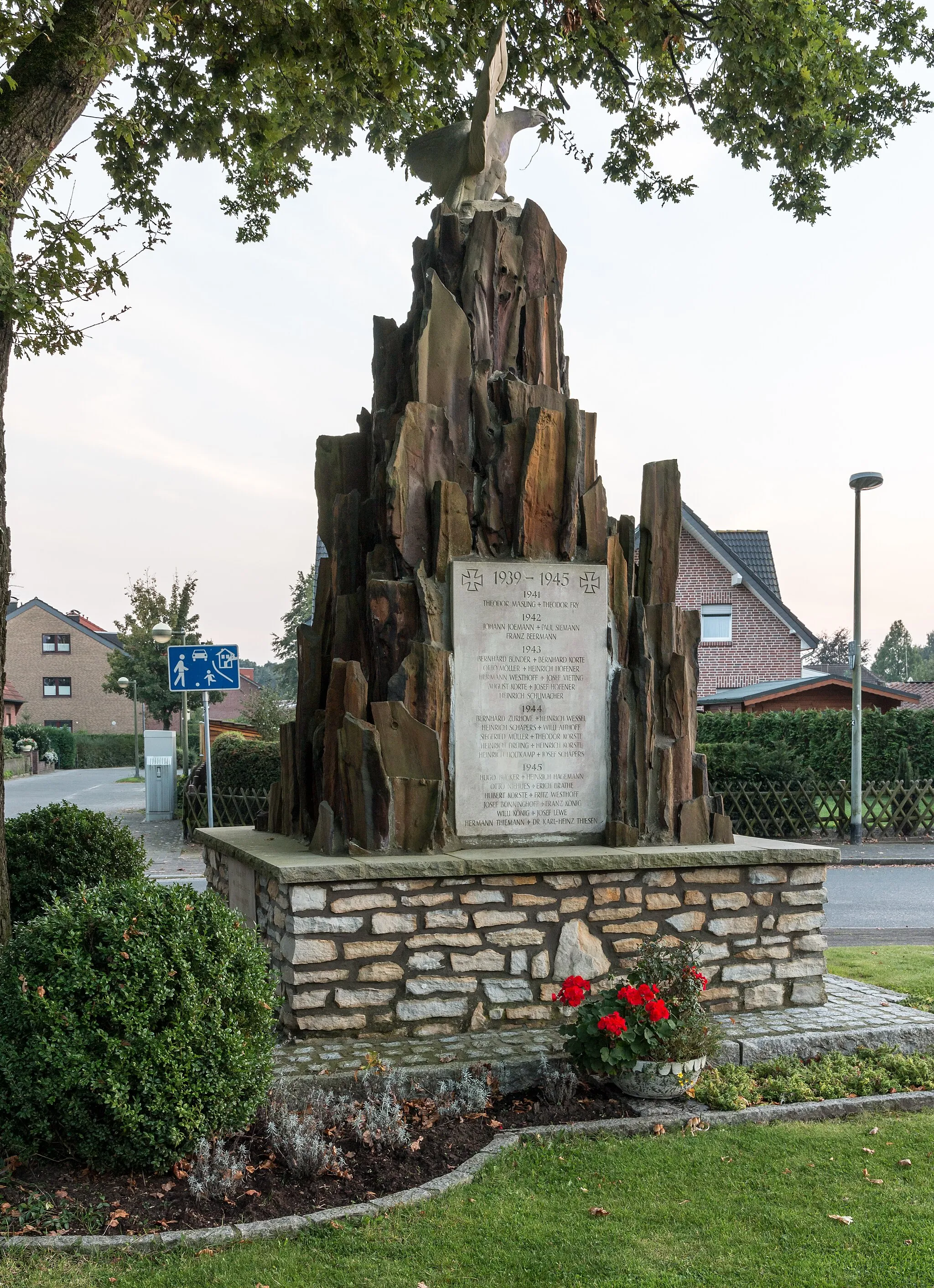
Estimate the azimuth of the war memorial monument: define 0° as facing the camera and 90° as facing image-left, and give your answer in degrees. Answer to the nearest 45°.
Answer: approximately 0°

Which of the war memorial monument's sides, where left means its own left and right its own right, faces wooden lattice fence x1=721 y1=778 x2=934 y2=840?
back

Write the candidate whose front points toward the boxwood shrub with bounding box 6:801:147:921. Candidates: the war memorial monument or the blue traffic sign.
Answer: the blue traffic sign

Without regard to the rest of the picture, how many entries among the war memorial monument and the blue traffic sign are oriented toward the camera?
2

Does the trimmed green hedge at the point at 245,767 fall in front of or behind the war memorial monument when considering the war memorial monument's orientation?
behind
